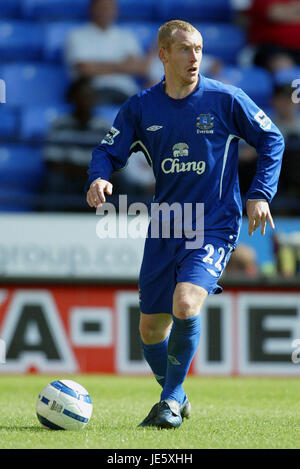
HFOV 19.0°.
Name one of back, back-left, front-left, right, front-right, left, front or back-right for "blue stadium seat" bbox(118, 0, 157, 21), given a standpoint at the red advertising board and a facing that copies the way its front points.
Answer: back

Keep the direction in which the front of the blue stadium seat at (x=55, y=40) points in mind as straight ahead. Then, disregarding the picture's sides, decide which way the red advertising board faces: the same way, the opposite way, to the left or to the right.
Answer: the same way

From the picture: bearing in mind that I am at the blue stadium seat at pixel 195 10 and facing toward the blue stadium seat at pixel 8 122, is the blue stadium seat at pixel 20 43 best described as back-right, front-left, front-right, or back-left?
front-right

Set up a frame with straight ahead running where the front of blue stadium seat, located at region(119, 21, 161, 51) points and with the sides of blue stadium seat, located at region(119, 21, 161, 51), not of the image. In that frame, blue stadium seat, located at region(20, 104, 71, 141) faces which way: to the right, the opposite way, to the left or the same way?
the same way

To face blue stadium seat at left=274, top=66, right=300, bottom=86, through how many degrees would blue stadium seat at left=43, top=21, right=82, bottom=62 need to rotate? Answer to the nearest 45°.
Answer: approximately 90° to its left

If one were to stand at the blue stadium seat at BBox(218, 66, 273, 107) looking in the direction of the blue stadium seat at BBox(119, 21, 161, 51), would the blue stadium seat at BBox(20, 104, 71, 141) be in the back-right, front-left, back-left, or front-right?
front-left

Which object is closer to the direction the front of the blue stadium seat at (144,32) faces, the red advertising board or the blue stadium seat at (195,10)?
the red advertising board

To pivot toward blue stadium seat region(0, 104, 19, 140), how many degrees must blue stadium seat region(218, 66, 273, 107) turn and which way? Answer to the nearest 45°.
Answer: approximately 90° to its right

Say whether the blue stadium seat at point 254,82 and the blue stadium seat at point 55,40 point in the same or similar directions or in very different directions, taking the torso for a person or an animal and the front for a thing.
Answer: same or similar directions

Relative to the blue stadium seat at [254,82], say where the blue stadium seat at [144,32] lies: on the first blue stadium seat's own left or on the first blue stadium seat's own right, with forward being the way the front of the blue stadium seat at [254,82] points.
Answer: on the first blue stadium seat's own right

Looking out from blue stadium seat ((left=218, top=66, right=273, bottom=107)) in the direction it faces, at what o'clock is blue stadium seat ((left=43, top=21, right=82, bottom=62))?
blue stadium seat ((left=43, top=21, right=82, bottom=62)) is roughly at 3 o'clock from blue stadium seat ((left=218, top=66, right=273, bottom=107)).

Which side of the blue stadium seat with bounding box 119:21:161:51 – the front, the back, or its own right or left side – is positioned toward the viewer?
front

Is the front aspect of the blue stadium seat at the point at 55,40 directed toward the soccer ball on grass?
yes

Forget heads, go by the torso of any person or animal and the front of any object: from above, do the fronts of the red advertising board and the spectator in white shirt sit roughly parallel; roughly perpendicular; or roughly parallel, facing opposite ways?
roughly parallel

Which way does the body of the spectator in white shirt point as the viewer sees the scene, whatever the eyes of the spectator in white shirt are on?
toward the camera

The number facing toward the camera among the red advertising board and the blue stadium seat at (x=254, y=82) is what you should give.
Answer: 2

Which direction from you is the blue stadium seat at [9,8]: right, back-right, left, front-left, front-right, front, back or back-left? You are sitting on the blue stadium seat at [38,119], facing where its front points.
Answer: back

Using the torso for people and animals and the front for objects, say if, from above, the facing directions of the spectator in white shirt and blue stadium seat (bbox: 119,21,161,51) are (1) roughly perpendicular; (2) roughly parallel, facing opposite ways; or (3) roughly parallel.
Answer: roughly parallel

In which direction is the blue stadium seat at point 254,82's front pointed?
toward the camera
